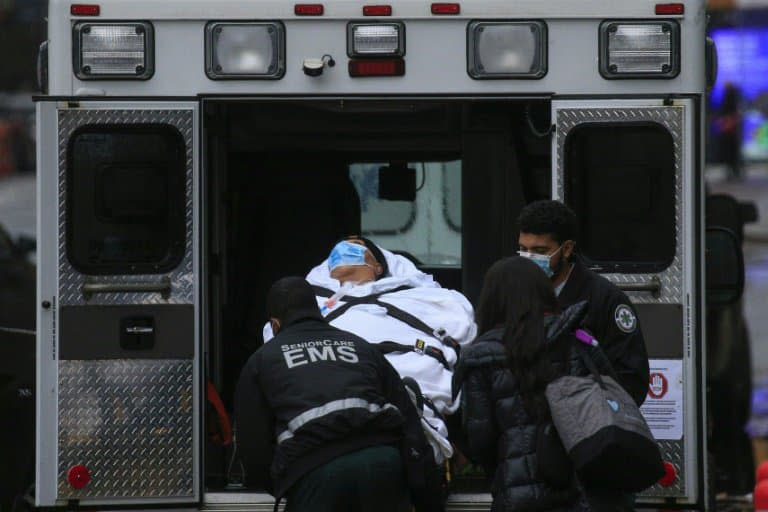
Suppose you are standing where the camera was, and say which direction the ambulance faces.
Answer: facing away from the viewer

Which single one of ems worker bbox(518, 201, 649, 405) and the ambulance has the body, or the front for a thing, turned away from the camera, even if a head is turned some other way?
the ambulance

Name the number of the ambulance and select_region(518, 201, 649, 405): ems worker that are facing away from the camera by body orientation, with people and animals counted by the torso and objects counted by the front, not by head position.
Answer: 1

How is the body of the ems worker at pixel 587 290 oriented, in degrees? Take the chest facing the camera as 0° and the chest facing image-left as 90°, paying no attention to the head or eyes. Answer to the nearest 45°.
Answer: approximately 45°
